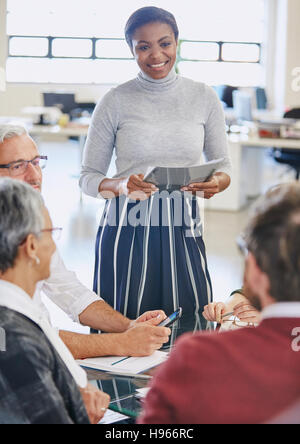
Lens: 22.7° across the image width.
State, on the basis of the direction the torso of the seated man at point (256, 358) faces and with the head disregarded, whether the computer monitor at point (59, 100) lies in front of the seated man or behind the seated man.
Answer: in front

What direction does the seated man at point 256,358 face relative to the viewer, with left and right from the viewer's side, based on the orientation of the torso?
facing away from the viewer and to the left of the viewer

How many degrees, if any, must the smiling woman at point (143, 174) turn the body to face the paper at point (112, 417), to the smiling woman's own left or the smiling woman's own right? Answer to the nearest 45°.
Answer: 0° — they already face it

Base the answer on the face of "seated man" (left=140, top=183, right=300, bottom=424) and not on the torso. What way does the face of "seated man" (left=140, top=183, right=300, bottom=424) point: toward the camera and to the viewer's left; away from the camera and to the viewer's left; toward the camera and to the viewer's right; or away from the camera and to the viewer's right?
away from the camera and to the viewer's left

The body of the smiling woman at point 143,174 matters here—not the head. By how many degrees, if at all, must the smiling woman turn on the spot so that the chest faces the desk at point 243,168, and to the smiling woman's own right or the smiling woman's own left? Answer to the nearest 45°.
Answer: approximately 180°

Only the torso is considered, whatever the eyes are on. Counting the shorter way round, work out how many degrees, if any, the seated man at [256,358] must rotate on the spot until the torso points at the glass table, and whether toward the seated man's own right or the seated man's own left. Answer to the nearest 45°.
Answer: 0° — they already face it

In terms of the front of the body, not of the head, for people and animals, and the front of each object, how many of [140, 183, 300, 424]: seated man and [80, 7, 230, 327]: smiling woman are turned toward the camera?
1

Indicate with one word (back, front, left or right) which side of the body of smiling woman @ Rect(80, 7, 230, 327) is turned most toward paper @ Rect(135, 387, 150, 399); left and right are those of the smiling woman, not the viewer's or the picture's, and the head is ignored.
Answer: front

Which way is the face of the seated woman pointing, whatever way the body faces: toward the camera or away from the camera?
away from the camera

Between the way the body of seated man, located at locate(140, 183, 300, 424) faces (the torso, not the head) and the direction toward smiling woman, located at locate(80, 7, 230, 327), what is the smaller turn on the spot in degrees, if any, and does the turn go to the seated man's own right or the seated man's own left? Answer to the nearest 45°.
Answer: approximately 45° to the seated man's own right

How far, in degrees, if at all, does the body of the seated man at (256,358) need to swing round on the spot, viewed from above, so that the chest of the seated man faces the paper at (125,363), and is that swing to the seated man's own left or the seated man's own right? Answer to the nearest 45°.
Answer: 0° — they already face it

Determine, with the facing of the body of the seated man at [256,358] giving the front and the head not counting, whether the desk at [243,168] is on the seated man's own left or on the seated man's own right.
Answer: on the seated man's own right

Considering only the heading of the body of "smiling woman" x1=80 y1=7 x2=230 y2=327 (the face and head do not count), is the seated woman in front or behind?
in front
